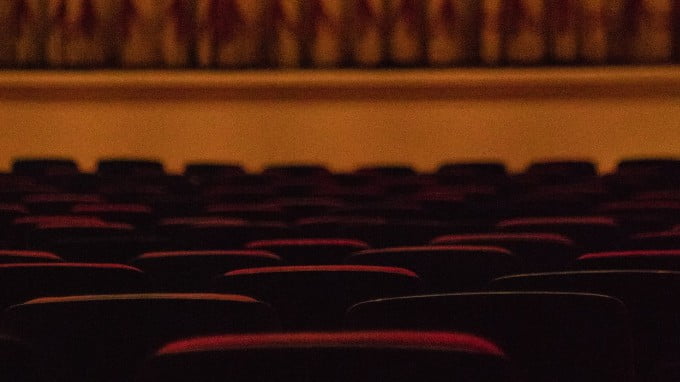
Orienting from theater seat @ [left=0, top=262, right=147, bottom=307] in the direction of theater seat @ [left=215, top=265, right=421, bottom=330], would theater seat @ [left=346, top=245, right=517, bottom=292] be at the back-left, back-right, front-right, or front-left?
front-left

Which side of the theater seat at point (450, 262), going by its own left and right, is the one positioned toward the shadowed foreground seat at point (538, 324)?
back

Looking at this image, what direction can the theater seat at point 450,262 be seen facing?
away from the camera

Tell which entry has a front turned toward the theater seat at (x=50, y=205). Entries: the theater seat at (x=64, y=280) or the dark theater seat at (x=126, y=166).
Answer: the theater seat at (x=64, y=280)

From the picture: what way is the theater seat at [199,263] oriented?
away from the camera

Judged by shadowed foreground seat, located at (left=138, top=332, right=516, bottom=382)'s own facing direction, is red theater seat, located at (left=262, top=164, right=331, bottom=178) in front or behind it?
in front

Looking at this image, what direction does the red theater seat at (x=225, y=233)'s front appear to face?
away from the camera

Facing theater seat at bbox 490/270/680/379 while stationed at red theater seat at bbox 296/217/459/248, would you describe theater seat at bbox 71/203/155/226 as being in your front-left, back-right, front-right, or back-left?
back-right

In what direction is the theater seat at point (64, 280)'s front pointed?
away from the camera

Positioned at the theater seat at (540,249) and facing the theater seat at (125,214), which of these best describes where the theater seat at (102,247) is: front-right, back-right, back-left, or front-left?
front-left

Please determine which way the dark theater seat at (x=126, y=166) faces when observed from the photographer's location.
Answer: facing away from the viewer

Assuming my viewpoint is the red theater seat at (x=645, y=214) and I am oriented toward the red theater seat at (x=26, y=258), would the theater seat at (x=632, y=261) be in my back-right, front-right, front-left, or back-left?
front-left

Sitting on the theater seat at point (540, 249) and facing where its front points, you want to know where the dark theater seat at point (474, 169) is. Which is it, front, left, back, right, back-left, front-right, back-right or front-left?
front

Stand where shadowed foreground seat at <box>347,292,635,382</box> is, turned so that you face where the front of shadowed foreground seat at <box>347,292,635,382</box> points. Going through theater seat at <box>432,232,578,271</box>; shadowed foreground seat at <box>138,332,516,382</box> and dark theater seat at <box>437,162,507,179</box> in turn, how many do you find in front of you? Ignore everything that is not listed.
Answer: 2

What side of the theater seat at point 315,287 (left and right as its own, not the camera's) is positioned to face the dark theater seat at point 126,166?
front

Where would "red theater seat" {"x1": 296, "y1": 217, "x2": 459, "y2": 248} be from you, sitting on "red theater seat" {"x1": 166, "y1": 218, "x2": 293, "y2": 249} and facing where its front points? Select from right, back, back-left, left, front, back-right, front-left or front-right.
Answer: right

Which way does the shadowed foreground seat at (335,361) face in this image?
away from the camera

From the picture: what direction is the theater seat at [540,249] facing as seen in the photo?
away from the camera

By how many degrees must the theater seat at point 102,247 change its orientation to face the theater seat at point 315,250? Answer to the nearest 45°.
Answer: approximately 135° to its right

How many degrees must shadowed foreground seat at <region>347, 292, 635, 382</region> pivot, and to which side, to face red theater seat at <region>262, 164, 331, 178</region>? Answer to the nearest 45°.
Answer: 0° — it already faces it

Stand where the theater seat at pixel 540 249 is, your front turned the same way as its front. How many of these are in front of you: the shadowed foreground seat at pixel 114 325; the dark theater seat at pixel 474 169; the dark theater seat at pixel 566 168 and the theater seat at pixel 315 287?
2
